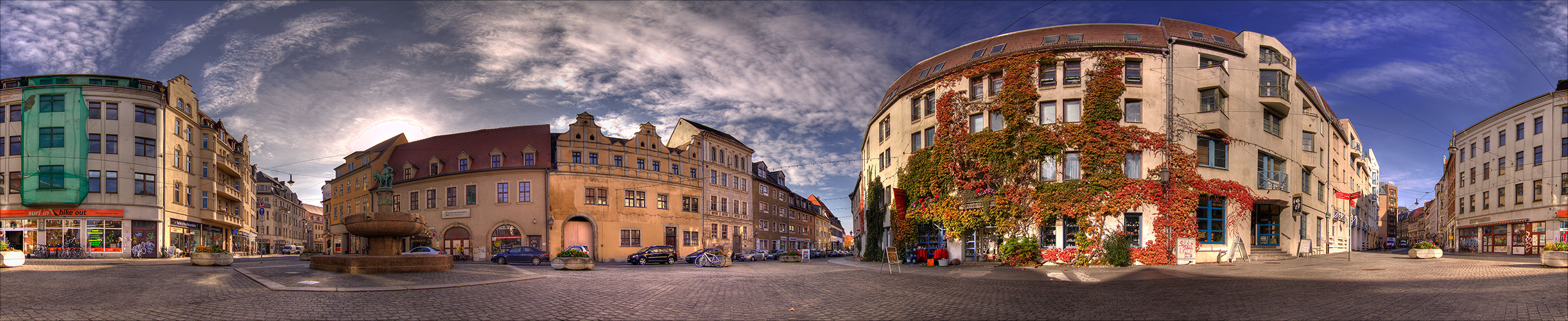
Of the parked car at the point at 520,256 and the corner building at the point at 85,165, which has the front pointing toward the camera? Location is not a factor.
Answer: the corner building

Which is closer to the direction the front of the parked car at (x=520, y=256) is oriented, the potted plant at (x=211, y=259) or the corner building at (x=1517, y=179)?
the potted plant

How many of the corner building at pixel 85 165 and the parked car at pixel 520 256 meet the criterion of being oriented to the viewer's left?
1

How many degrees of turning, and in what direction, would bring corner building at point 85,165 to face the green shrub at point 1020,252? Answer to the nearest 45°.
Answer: approximately 45° to its left

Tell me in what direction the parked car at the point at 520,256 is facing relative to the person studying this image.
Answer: facing to the left of the viewer

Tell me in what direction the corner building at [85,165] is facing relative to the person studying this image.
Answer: facing the viewer

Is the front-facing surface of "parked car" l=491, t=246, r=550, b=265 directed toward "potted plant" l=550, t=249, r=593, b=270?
no

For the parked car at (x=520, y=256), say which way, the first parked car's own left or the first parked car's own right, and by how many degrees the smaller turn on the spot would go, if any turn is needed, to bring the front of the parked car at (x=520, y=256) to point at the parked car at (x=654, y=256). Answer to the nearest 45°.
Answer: approximately 135° to the first parked car's own left
